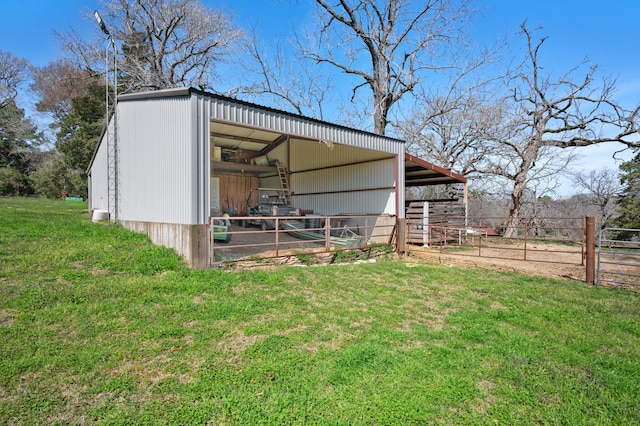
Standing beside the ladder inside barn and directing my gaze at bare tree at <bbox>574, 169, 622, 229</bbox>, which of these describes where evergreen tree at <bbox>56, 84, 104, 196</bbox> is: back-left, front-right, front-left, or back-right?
back-left

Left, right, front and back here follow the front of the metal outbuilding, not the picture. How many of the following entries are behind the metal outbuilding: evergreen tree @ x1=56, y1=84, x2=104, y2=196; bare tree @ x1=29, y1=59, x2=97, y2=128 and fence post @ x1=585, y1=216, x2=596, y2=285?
2

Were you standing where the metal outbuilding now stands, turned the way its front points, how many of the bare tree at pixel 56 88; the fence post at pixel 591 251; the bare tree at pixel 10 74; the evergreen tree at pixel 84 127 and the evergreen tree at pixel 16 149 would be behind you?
4

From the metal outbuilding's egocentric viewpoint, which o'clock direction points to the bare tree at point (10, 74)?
The bare tree is roughly at 6 o'clock from the metal outbuilding.

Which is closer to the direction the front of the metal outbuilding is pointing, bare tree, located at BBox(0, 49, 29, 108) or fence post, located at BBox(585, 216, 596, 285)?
the fence post

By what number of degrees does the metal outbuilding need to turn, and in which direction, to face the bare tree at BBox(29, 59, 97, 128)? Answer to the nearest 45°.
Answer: approximately 180°
